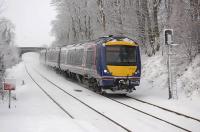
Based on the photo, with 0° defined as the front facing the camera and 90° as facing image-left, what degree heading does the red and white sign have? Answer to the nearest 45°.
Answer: approximately 0°

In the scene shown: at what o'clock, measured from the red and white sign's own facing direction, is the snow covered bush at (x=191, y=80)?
The snow covered bush is roughly at 9 o'clock from the red and white sign.
